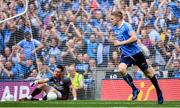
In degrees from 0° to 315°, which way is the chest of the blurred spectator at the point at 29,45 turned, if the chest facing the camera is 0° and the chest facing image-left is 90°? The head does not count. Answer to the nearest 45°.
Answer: approximately 0°

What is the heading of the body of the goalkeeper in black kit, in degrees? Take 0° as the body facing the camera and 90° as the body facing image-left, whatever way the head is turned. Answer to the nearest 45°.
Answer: approximately 45°

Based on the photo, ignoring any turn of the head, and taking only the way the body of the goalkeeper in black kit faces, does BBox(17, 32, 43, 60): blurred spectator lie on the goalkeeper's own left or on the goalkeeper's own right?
on the goalkeeper's own right

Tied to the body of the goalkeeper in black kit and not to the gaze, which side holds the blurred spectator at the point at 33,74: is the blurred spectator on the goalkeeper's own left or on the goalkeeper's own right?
on the goalkeeper's own right
